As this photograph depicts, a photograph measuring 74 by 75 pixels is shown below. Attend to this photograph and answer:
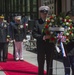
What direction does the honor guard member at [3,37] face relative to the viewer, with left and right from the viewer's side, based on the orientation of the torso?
facing the viewer

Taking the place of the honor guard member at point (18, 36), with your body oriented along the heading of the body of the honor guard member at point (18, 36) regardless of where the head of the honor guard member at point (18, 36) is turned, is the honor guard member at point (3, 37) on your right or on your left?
on your right

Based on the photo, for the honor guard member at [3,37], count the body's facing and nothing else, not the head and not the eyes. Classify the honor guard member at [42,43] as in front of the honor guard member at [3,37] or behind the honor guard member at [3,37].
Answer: in front

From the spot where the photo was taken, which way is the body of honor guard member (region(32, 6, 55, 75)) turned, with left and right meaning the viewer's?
facing the viewer and to the right of the viewer

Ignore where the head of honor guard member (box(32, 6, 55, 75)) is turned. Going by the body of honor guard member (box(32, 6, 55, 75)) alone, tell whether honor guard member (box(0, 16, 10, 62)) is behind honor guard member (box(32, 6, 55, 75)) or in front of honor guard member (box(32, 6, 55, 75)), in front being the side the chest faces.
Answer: behind

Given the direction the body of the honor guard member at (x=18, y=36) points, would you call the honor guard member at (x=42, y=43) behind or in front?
in front

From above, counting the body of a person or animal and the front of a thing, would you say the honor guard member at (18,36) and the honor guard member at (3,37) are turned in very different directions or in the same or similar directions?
same or similar directions

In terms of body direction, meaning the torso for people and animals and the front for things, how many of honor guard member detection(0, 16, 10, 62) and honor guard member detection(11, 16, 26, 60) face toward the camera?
2
